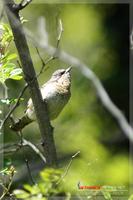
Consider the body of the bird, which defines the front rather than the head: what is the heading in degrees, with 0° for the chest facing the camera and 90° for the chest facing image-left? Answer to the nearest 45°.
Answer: approximately 270°
